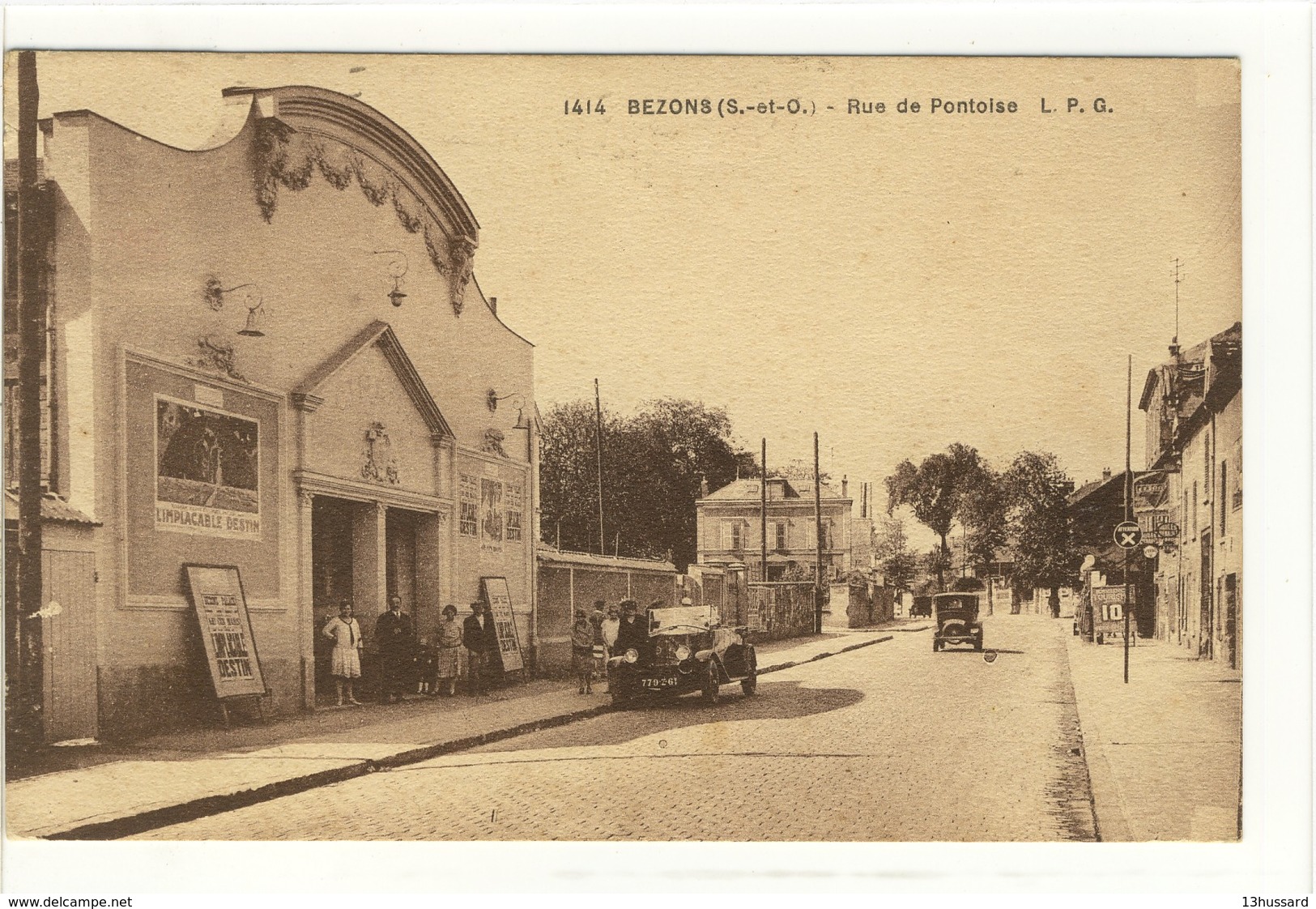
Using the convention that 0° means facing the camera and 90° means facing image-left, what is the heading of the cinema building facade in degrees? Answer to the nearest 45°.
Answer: approximately 315°
